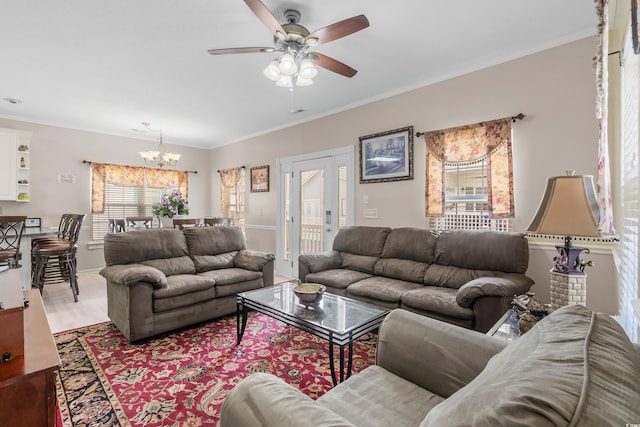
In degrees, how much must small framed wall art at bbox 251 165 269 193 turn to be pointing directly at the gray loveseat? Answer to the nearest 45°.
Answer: approximately 45° to its left

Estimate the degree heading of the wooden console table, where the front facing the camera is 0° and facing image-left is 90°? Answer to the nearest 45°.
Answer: approximately 270°

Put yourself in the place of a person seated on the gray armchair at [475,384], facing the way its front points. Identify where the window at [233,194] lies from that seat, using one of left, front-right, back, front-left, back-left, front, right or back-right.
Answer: front

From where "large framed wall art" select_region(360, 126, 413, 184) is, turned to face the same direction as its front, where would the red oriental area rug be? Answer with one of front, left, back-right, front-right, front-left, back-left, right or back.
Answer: front

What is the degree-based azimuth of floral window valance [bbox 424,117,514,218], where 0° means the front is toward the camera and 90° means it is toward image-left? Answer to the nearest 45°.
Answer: approximately 45°

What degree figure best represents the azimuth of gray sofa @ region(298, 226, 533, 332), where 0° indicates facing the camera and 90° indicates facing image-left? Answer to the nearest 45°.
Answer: approximately 45°

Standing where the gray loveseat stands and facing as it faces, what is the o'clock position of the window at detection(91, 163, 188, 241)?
The window is roughly at 7 o'clock from the gray loveseat.

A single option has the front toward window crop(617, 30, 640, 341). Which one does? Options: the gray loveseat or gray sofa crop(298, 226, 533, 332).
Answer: the gray loveseat

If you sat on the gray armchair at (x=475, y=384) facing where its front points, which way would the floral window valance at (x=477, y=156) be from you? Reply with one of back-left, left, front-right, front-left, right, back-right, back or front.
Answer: front-right

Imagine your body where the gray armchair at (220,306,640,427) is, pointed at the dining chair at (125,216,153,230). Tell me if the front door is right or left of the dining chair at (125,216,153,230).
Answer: right

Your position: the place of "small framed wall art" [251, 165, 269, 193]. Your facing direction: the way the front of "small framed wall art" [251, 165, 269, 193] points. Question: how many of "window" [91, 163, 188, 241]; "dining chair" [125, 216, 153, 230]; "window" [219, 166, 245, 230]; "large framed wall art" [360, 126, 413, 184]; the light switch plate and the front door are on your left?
3

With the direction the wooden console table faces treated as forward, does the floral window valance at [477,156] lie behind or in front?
in front

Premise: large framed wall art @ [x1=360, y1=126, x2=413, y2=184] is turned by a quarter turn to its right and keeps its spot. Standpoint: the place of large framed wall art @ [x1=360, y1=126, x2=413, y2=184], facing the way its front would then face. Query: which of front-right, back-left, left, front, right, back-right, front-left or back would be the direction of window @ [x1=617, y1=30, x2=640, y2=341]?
back

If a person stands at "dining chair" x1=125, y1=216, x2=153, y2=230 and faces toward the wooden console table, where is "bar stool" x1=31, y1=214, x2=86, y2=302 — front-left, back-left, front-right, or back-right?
front-right

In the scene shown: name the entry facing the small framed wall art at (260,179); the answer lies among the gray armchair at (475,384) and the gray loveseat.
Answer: the gray armchair

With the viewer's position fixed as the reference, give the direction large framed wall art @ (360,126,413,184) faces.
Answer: facing the viewer and to the left of the viewer

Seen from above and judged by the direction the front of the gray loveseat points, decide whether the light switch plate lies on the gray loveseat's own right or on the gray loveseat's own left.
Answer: on the gray loveseat's own left
